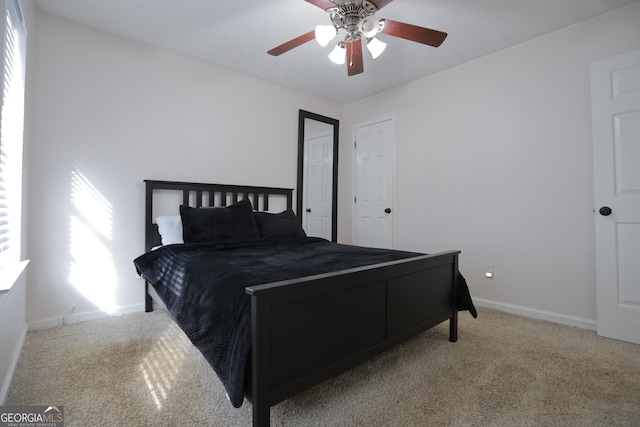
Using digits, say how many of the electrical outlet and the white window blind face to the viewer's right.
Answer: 1

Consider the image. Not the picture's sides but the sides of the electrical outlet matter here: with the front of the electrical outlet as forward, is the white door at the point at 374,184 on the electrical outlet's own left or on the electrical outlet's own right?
on the electrical outlet's own right

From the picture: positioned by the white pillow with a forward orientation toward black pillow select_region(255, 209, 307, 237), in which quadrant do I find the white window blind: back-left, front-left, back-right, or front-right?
back-right

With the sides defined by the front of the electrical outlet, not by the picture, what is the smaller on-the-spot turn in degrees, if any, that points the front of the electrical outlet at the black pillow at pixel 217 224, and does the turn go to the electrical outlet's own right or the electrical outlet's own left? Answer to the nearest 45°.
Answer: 0° — it already faces it

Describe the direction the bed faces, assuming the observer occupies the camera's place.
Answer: facing the viewer and to the right of the viewer

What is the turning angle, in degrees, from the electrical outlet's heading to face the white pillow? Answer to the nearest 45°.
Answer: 0° — it already faces it

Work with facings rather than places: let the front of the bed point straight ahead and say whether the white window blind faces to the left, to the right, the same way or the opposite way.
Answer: to the left

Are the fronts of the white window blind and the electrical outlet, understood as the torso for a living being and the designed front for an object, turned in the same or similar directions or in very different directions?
very different directions

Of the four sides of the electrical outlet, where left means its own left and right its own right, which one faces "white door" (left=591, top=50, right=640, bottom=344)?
left

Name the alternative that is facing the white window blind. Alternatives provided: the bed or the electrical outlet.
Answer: the electrical outlet

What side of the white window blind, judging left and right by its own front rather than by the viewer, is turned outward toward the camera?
right

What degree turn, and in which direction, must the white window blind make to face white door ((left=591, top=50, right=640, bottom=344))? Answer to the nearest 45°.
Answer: approximately 45° to its right

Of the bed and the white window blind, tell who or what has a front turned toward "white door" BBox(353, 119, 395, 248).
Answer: the white window blind

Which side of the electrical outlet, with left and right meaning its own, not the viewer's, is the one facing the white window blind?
front

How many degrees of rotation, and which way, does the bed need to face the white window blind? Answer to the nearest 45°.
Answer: approximately 135° to its right

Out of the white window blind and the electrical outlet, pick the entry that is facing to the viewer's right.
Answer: the white window blind
